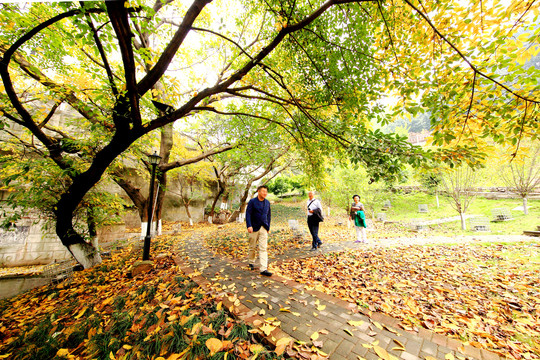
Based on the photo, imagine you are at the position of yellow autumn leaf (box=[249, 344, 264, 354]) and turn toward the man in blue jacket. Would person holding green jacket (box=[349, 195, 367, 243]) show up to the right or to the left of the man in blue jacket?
right

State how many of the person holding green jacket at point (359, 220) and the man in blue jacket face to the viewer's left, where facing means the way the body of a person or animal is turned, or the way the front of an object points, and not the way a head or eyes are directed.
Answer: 0

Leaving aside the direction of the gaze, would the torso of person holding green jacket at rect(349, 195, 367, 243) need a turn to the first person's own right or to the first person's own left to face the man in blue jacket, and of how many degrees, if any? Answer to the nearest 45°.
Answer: approximately 45° to the first person's own right

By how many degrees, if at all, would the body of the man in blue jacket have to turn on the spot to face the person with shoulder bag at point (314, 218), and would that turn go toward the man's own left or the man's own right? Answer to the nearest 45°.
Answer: approximately 90° to the man's own left

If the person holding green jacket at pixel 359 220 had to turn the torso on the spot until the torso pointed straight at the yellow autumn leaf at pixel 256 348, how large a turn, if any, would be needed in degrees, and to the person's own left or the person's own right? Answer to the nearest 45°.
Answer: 0° — they already face it

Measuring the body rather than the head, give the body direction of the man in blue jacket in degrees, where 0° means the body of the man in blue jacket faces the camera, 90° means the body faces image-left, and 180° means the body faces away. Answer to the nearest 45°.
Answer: approximately 315°

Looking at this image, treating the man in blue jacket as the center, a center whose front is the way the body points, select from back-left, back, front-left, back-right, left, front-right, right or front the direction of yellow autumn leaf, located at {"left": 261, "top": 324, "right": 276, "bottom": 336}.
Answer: front-right

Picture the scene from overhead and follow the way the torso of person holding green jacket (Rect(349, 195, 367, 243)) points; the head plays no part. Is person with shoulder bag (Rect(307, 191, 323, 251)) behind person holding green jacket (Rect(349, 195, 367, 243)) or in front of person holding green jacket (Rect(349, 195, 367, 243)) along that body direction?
in front

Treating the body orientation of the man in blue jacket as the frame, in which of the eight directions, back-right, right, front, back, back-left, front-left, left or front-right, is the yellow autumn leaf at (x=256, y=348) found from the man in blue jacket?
front-right

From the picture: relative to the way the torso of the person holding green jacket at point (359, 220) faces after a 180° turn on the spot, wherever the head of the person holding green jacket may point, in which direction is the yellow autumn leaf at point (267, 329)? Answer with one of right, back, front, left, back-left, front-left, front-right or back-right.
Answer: back
